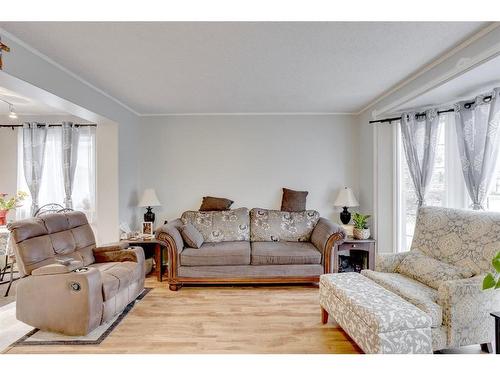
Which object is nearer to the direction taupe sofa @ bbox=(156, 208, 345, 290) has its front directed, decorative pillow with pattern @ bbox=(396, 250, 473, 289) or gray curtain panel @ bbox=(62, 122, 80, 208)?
the decorative pillow with pattern

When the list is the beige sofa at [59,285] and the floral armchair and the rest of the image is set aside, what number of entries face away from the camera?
0

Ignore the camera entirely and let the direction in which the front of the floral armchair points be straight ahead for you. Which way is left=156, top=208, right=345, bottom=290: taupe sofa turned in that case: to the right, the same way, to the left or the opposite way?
to the left

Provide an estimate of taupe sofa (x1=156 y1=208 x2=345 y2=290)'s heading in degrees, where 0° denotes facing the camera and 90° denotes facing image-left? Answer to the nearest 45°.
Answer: approximately 0°

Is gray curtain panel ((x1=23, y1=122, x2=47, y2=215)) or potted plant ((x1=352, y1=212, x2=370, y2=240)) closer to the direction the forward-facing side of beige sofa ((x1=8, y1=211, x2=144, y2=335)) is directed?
the potted plant

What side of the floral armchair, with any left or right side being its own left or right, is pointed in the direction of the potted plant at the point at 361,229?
right

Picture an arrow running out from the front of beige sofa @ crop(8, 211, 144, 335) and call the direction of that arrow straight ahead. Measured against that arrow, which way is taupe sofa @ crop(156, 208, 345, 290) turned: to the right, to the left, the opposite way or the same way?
to the right

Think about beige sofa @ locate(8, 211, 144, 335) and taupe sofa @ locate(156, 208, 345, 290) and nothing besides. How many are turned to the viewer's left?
0

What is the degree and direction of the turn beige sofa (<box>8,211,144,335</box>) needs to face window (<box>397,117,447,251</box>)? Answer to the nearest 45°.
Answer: approximately 45° to its left

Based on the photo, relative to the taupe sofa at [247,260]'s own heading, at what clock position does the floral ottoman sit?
The floral ottoman is roughly at 11 o'clock from the taupe sofa.

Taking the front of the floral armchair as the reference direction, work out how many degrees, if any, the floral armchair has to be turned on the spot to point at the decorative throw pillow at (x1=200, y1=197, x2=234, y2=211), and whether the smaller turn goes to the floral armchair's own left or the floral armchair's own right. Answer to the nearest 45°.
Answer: approximately 45° to the floral armchair's own right

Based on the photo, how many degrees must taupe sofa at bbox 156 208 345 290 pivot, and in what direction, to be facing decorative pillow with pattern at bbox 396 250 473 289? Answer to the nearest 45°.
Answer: approximately 45° to its left

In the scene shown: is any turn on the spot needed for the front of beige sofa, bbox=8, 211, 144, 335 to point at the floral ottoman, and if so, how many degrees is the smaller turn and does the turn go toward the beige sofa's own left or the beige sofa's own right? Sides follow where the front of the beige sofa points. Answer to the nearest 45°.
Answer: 0° — it already faces it

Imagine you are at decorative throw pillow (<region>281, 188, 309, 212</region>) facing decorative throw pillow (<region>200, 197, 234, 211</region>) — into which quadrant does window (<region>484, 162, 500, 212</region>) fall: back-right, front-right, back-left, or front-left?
back-left
